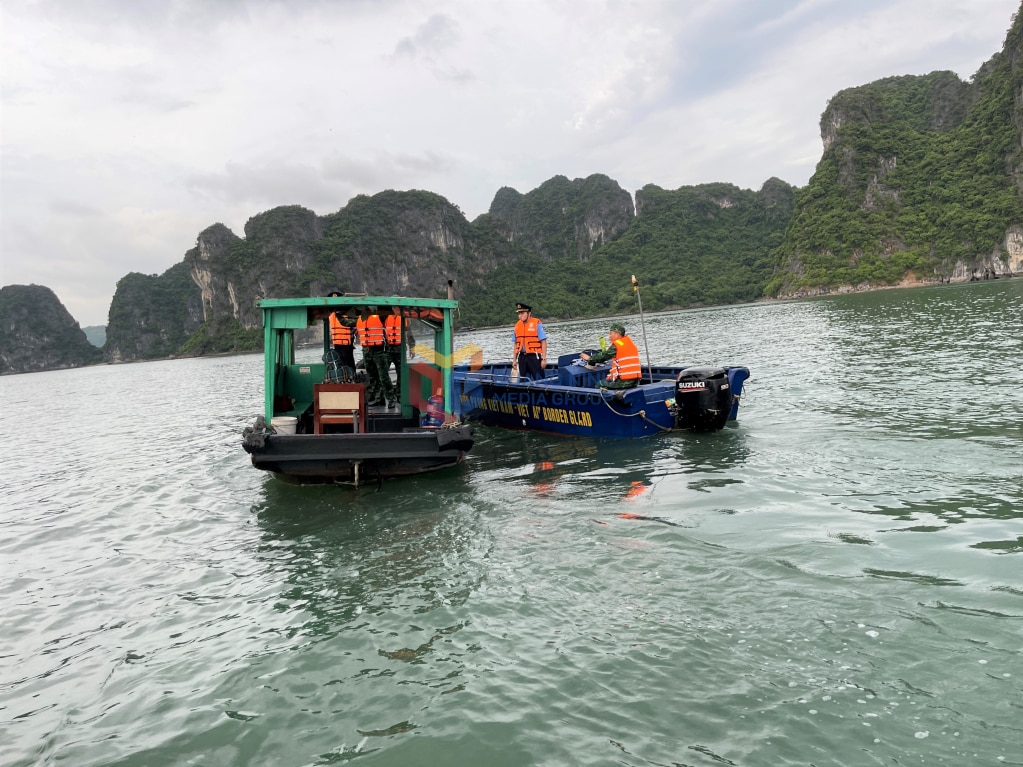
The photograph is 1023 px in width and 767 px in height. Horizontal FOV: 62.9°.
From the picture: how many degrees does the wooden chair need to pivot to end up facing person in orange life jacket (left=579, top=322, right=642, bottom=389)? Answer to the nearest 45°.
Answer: approximately 90° to its right

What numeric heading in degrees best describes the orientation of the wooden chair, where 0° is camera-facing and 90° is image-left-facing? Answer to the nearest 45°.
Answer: approximately 180°

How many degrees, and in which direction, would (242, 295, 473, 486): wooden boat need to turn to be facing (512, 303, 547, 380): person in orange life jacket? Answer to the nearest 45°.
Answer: approximately 45° to its right

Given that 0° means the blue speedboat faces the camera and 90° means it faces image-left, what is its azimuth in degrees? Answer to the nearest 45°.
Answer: approximately 135°

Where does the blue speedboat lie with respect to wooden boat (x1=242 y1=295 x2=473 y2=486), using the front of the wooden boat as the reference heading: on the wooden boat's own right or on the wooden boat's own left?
on the wooden boat's own right

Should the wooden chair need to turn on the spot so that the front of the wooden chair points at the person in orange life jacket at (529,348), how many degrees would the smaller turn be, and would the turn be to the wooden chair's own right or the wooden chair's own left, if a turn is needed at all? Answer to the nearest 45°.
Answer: approximately 45° to the wooden chair's own right

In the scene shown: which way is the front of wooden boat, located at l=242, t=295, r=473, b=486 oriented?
away from the camera
